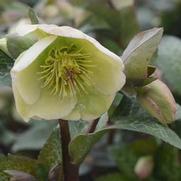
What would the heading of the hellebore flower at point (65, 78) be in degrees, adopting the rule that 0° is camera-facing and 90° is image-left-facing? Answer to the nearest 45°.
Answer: approximately 0°
